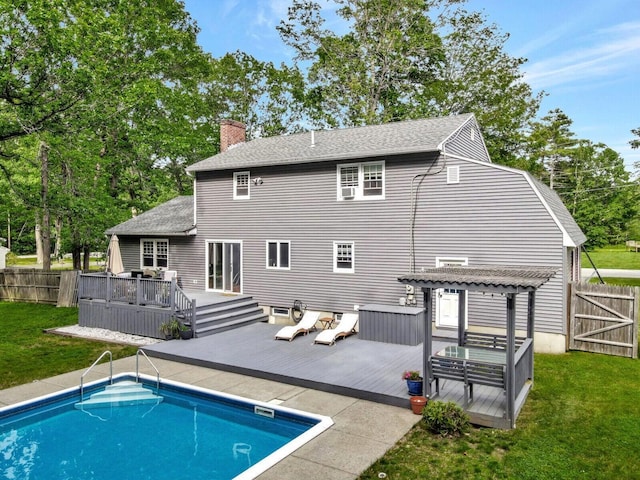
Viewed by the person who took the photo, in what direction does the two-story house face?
facing away from the viewer and to the right of the viewer

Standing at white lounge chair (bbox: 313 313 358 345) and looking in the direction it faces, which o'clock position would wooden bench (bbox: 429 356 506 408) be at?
The wooden bench is roughly at 10 o'clock from the white lounge chair.

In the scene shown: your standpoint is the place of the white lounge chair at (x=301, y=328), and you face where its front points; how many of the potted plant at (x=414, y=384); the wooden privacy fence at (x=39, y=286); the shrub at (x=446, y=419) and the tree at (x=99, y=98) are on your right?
2

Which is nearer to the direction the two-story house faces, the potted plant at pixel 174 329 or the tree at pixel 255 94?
the tree

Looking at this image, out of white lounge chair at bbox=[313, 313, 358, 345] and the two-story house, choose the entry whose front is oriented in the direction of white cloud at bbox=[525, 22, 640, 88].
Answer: the two-story house

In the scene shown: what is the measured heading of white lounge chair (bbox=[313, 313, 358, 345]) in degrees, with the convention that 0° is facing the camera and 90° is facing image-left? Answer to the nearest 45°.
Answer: approximately 45°

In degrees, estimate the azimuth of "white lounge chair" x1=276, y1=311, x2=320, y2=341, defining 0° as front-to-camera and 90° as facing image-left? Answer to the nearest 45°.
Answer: approximately 45°

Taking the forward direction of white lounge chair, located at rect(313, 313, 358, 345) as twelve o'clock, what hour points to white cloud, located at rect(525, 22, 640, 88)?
The white cloud is roughly at 6 o'clock from the white lounge chair.

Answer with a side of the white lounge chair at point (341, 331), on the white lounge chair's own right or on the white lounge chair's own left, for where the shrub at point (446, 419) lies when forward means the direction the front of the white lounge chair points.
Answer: on the white lounge chair's own left

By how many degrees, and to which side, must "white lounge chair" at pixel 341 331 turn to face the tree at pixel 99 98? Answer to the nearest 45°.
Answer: approximately 90° to its right

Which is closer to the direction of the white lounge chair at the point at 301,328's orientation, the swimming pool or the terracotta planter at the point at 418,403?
the swimming pool

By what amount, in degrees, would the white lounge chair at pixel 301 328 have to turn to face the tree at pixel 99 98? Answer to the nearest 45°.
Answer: approximately 90° to its right

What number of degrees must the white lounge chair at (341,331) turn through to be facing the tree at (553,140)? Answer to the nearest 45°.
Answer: approximately 180°
